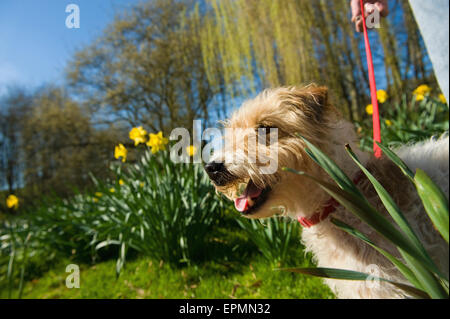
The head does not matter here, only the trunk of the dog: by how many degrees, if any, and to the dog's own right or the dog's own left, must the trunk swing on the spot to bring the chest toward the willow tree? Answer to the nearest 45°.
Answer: approximately 90° to the dog's own right

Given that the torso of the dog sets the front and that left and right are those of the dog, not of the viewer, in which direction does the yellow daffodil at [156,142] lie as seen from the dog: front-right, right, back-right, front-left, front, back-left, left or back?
front-right

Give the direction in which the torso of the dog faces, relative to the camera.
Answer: to the viewer's left

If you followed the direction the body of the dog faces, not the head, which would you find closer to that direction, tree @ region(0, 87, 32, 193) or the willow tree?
the tree

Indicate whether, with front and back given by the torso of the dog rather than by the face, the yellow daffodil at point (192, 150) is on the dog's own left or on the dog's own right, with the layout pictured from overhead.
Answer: on the dog's own right

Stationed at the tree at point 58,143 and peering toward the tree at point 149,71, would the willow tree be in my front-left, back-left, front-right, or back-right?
front-right

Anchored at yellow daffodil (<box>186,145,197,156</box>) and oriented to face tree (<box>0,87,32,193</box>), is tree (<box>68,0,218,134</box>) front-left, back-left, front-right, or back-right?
front-right

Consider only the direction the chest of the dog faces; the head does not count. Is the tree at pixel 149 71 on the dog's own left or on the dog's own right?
on the dog's own right
